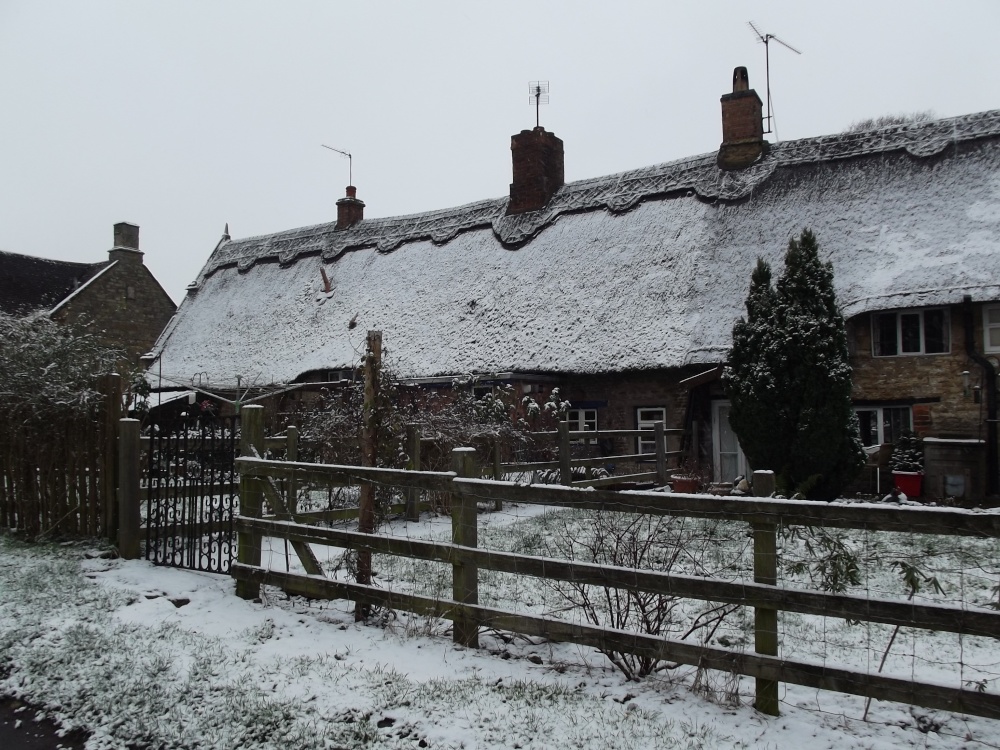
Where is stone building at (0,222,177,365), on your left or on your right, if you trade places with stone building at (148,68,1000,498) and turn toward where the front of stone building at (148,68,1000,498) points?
on your right

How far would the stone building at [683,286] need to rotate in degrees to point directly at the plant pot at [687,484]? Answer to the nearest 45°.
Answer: approximately 45° to its left

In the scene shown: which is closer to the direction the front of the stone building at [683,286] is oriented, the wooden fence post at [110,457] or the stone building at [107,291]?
the wooden fence post

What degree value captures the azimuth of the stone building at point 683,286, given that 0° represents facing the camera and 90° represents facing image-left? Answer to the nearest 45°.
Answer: approximately 45°

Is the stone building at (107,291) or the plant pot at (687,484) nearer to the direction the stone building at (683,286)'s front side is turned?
the plant pot

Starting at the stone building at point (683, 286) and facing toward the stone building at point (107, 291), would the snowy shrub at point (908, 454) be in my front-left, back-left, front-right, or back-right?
back-left

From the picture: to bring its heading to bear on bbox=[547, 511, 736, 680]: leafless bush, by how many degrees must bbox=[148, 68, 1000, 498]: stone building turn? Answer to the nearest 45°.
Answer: approximately 45° to its left

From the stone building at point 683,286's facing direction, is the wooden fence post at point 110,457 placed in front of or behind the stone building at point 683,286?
in front

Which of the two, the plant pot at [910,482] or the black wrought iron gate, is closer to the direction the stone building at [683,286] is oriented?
the black wrought iron gate
